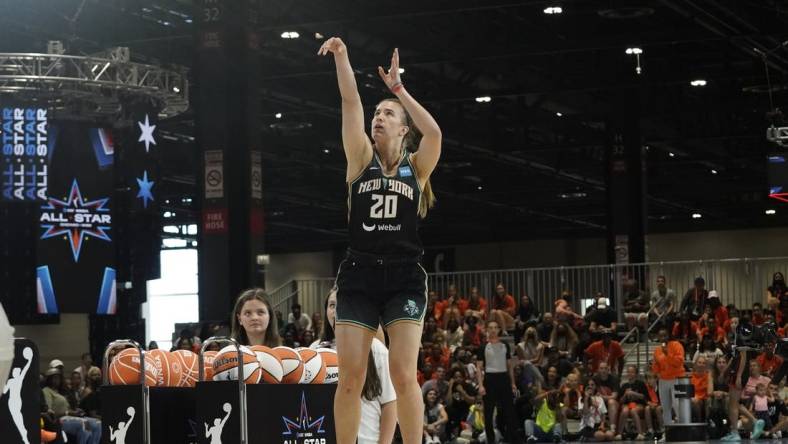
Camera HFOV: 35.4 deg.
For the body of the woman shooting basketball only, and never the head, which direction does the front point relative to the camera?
toward the camera

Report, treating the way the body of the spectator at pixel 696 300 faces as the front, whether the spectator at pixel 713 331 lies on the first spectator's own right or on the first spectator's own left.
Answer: on the first spectator's own left

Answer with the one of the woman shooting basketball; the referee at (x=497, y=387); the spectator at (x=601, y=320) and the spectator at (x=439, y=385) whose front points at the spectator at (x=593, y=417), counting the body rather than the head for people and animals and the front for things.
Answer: the spectator at (x=601, y=320)

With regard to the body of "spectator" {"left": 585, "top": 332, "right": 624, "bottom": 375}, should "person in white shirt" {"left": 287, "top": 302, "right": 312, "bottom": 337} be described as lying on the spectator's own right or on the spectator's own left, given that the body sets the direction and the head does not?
on the spectator's own right

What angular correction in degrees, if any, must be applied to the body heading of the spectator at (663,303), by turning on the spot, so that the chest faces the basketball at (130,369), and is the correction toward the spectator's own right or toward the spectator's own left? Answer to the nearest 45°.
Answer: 0° — they already face it

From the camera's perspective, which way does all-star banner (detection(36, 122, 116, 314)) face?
toward the camera

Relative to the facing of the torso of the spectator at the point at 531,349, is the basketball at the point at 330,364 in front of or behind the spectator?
in front

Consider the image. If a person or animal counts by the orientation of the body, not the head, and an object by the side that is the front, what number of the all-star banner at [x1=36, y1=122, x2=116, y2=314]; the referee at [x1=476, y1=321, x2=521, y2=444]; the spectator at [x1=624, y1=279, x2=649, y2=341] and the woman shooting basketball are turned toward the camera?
4

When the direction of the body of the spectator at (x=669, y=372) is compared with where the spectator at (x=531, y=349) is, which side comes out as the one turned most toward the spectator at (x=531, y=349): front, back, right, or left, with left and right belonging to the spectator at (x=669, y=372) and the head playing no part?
right
